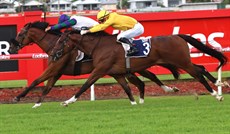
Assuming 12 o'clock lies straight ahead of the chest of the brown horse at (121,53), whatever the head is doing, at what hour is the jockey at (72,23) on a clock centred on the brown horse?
The jockey is roughly at 1 o'clock from the brown horse.

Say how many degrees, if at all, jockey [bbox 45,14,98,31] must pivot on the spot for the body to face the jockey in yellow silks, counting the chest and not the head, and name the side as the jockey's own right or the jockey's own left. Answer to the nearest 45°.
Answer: approximately 135° to the jockey's own left

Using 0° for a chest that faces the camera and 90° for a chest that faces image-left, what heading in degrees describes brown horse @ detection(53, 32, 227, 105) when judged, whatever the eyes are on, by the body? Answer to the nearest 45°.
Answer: approximately 90°

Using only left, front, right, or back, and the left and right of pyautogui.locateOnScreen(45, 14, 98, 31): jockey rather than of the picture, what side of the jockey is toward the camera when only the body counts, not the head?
left

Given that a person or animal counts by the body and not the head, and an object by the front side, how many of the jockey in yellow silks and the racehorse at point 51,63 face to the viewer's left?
2

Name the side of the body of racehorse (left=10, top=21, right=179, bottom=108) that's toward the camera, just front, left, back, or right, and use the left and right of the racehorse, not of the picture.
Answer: left

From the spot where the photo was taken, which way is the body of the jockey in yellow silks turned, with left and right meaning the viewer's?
facing to the left of the viewer
